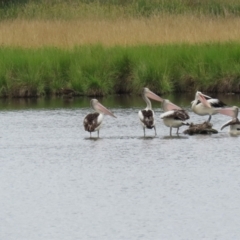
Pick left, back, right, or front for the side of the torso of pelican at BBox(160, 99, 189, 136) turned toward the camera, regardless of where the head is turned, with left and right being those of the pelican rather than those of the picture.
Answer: left

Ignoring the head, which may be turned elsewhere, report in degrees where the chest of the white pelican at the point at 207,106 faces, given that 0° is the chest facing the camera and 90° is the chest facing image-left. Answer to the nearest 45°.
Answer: approximately 90°

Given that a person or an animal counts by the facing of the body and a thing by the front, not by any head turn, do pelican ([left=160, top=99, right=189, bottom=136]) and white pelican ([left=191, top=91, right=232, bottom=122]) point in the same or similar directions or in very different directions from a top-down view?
same or similar directions

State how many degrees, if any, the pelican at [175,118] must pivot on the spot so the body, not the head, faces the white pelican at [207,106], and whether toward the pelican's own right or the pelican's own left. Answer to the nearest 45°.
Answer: approximately 135° to the pelican's own right

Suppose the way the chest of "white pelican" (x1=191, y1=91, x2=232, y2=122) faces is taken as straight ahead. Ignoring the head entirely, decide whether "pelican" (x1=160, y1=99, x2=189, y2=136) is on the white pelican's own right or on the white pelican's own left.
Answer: on the white pelican's own left
